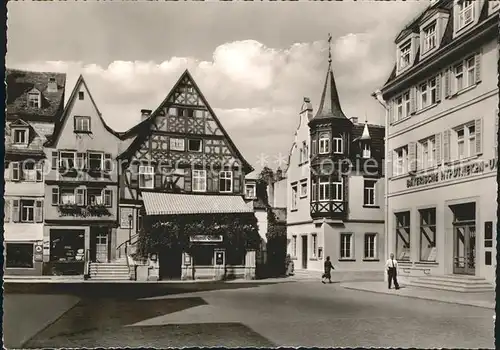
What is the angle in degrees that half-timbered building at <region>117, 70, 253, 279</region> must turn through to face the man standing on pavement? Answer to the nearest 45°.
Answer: approximately 90° to its left

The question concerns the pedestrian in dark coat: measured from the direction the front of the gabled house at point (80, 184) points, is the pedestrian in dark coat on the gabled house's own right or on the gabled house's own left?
on the gabled house's own left

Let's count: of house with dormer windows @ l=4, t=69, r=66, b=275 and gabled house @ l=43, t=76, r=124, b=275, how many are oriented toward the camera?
2

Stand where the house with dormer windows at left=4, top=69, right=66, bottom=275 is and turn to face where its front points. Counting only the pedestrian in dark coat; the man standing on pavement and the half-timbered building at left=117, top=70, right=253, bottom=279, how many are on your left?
3

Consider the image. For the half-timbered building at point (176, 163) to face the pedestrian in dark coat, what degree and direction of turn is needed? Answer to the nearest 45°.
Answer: approximately 90° to its left
